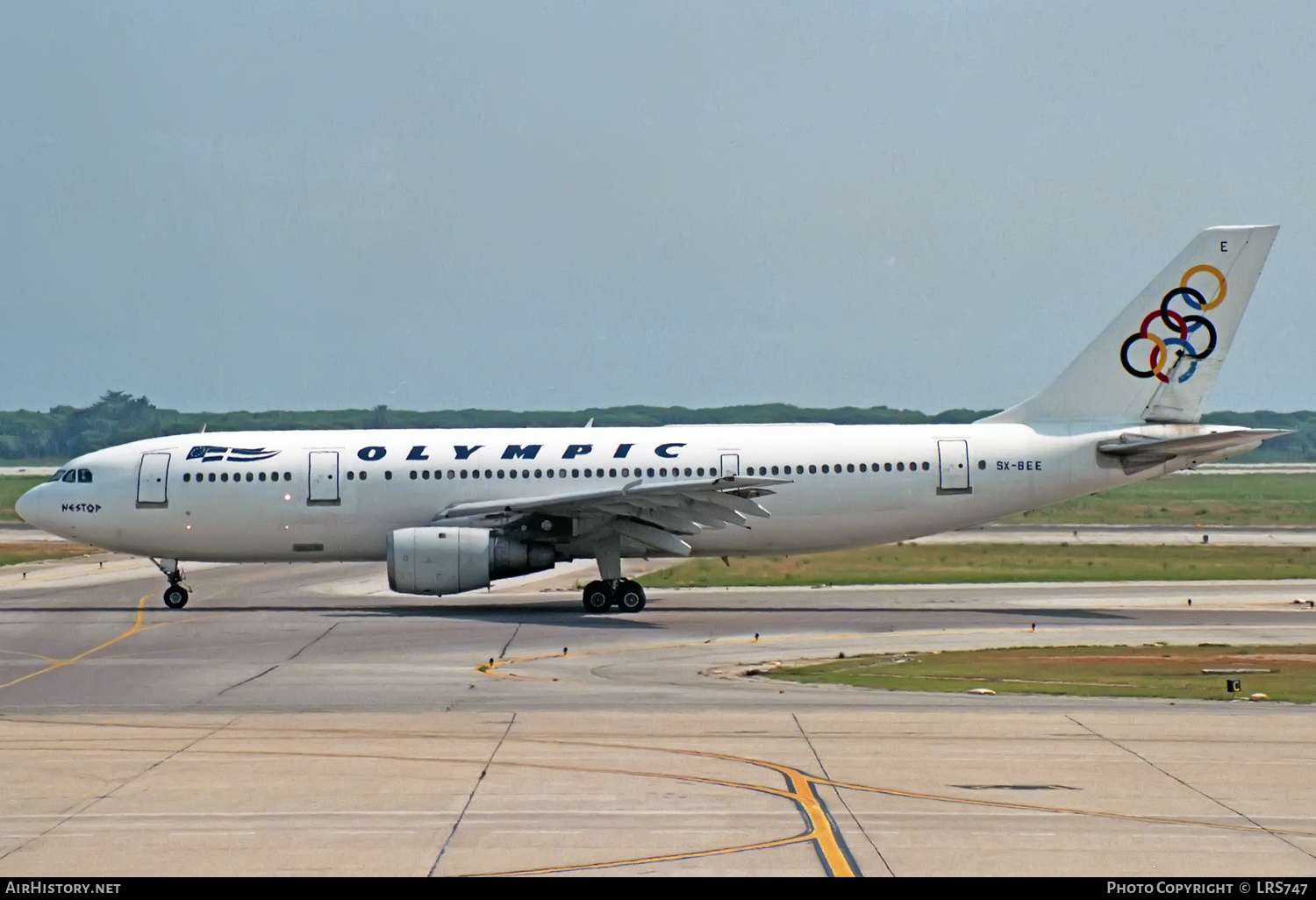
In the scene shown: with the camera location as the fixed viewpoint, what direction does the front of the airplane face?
facing to the left of the viewer
